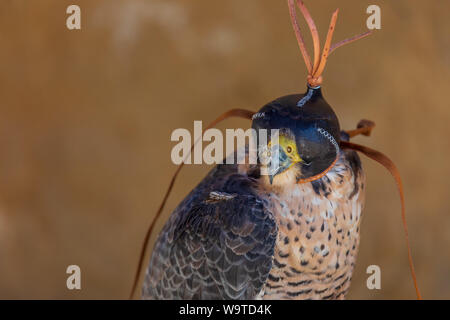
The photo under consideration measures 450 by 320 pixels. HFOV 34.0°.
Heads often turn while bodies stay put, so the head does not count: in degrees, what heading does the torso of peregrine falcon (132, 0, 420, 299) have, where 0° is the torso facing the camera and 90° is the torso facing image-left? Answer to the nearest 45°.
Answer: approximately 315°
